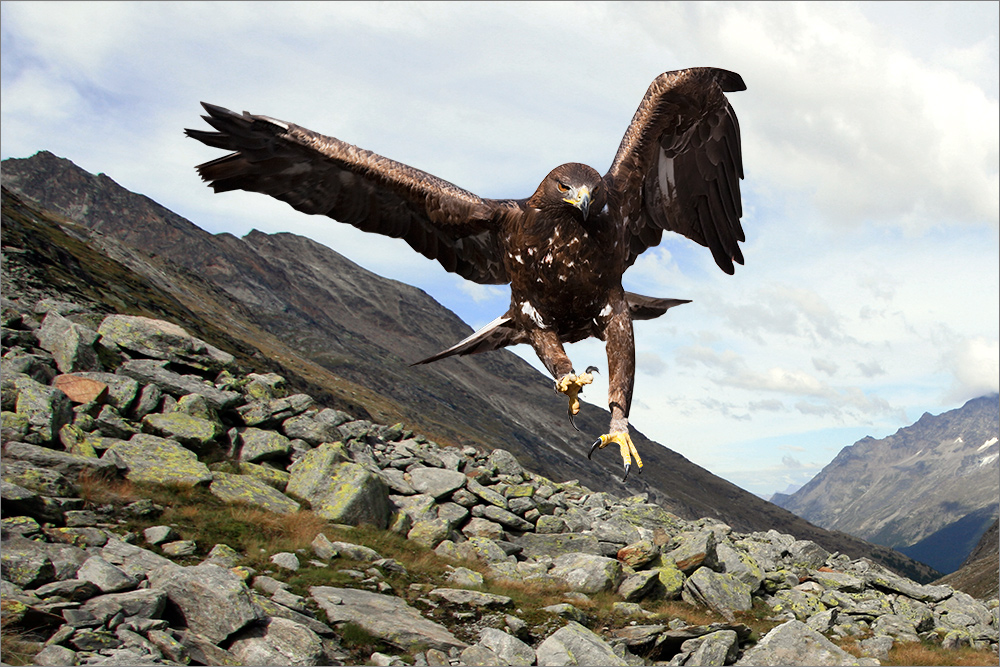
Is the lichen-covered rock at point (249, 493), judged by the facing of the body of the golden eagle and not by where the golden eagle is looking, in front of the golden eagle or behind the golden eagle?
behind

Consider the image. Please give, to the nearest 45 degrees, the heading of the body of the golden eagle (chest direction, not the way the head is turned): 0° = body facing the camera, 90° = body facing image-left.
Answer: approximately 0°

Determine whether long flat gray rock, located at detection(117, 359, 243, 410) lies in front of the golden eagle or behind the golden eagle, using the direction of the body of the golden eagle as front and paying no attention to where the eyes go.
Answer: behind

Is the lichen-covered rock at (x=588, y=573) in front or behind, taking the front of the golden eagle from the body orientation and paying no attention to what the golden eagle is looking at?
behind

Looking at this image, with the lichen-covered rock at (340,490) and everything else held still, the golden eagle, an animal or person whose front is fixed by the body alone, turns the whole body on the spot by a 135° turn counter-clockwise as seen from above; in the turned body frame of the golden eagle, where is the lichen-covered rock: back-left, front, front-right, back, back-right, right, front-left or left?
front-left

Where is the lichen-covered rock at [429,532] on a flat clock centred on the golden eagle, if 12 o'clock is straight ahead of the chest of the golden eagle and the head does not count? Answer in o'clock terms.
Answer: The lichen-covered rock is roughly at 6 o'clock from the golden eagle.
